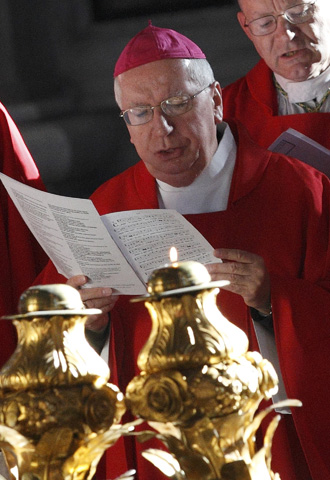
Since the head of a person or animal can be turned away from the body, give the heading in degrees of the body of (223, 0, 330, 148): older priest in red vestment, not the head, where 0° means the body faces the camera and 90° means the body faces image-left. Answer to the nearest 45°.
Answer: approximately 0°

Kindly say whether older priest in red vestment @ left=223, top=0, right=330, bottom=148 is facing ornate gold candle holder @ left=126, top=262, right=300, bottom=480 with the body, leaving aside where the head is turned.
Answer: yes

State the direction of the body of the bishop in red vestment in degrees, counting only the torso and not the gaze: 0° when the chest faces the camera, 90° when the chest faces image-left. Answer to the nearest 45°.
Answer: approximately 45°

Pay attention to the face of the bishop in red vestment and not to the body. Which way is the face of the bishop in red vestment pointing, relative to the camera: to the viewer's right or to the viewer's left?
to the viewer's left

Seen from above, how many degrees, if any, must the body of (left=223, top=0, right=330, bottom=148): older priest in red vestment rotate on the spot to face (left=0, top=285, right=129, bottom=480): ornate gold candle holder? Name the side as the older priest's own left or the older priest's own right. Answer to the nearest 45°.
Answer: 0° — they already face it
